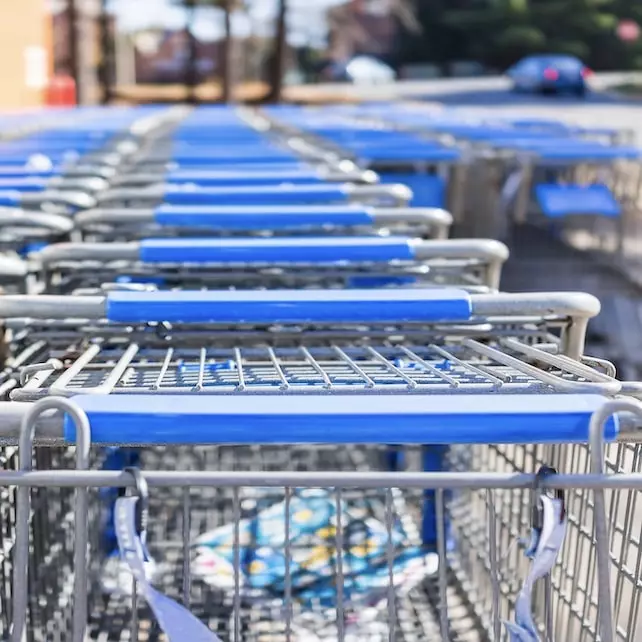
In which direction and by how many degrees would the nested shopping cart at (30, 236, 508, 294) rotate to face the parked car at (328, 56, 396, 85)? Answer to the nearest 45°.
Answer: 0° — it already faces it

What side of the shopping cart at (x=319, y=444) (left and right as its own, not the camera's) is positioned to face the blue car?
front

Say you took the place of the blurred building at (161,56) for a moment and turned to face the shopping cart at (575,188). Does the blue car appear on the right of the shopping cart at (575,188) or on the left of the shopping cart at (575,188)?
left

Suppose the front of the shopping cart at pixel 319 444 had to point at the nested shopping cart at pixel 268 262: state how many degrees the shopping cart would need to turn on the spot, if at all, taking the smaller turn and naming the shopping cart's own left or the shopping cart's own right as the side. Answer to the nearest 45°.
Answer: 0° — it already faces it

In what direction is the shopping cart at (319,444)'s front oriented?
away from the camera

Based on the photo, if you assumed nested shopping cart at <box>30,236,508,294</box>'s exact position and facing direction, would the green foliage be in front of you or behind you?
in front

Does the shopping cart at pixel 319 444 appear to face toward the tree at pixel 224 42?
yes

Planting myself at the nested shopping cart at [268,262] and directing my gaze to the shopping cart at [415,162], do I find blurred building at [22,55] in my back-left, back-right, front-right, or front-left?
front-left

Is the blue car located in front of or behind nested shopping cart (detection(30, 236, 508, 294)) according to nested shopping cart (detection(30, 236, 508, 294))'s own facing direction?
in front

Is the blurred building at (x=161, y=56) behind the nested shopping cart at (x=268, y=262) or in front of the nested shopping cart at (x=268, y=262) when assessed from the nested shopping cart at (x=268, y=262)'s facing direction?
in front

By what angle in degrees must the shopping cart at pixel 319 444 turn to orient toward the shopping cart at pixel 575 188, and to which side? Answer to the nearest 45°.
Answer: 0° — it already faces it

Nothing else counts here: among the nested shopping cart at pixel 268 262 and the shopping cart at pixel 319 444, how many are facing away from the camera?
2

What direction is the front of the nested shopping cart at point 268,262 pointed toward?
away from the camera

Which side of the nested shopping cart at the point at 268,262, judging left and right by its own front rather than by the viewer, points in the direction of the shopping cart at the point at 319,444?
back
